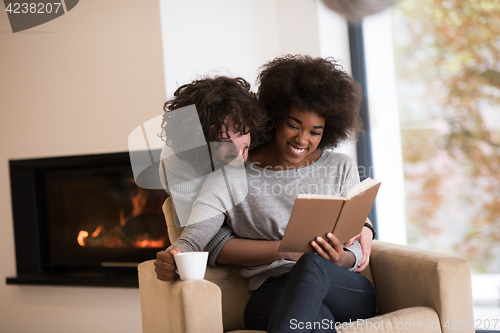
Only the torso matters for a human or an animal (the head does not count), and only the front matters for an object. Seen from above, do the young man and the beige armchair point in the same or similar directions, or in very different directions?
same or similar directions

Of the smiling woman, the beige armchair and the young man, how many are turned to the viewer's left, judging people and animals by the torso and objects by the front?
0

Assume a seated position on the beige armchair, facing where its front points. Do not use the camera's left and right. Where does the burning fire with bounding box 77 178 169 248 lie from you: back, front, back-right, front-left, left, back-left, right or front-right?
back

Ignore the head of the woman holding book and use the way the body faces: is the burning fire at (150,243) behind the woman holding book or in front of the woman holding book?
behind

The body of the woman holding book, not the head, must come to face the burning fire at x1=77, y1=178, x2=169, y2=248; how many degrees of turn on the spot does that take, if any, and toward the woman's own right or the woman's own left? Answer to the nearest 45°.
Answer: approximately 135° to the woman's own right

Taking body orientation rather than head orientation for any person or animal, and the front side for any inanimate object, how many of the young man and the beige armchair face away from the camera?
0

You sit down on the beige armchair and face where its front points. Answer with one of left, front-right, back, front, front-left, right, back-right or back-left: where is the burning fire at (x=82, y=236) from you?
back

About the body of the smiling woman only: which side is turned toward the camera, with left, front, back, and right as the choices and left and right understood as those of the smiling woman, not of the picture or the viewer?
front

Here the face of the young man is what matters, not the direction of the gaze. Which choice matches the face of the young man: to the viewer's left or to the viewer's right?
to the viewer's right

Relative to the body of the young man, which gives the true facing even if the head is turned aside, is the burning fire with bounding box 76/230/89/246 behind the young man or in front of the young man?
behind

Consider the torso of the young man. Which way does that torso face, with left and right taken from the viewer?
facing the viewer and to the right of the viewer

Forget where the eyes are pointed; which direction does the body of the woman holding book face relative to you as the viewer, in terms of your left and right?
facing the viewer
